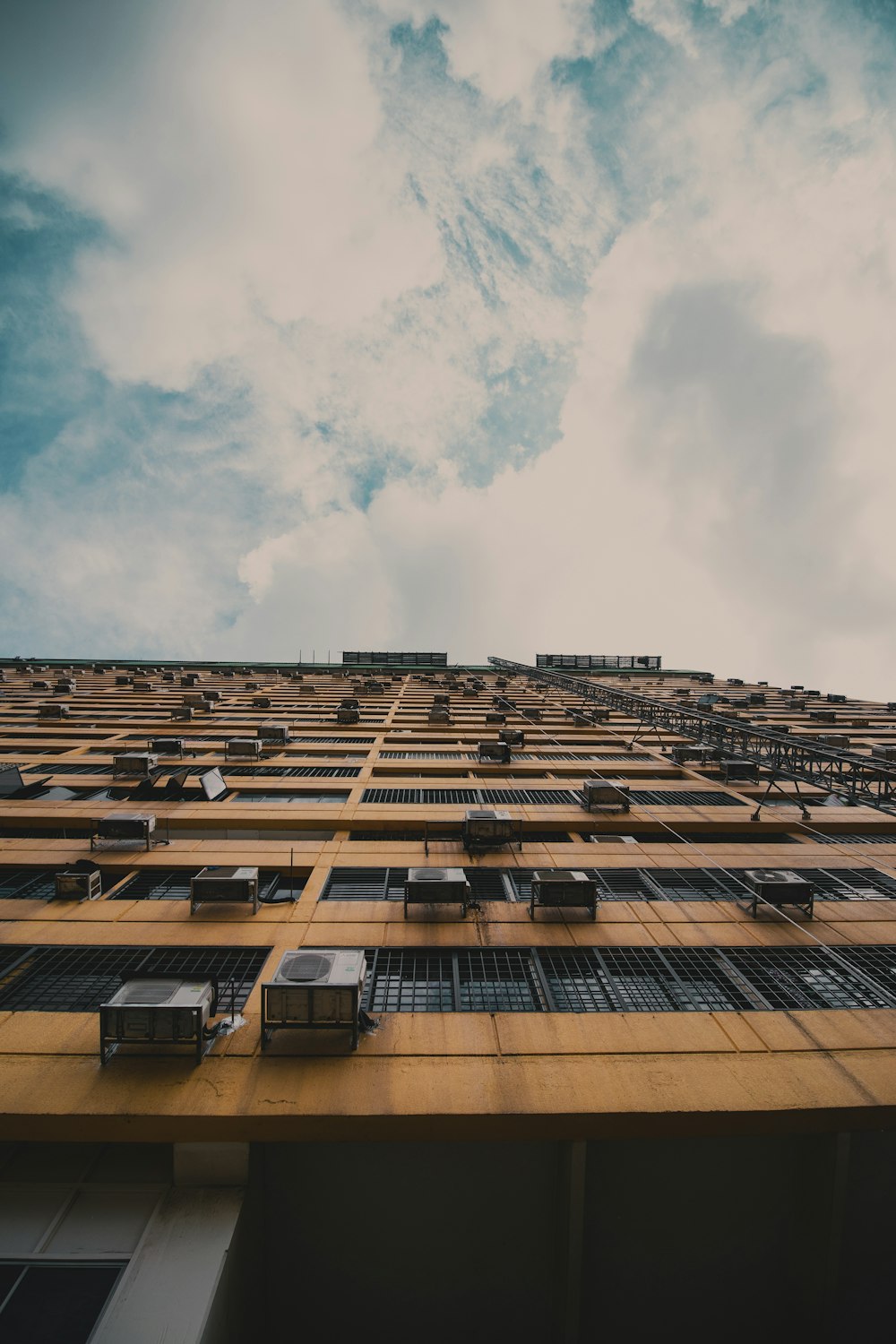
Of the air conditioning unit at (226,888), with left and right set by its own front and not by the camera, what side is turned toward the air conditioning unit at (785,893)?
left

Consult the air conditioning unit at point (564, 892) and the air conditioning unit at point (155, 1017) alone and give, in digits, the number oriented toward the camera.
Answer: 2

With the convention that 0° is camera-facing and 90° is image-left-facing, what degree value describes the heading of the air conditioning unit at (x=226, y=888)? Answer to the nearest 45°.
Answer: approximately 0°

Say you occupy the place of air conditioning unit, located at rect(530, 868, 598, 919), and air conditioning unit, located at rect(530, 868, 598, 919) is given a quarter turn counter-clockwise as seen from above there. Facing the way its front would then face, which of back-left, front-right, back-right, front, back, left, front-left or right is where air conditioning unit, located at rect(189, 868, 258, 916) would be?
back

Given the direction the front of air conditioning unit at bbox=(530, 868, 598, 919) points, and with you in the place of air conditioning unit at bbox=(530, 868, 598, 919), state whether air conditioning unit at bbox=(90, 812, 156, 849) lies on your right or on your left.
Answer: on your right
